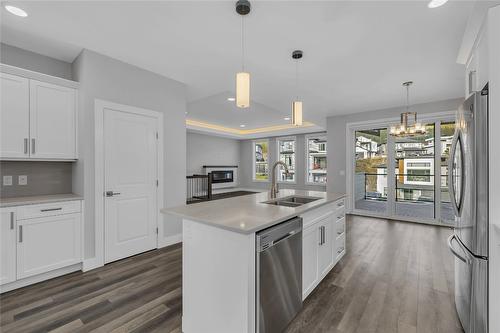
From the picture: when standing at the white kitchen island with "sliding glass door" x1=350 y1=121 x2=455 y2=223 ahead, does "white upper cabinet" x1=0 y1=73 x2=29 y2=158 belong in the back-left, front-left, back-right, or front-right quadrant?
back-left

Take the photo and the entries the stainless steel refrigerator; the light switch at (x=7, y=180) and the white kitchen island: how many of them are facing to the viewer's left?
1

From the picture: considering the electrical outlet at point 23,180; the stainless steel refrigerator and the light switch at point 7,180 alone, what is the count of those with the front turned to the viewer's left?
1

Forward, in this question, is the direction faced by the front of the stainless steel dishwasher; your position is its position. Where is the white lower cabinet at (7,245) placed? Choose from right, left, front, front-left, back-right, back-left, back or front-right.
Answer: back-right

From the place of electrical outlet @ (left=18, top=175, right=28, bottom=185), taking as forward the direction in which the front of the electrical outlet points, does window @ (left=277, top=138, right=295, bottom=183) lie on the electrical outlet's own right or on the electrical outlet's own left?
on the electrical outlet's own left

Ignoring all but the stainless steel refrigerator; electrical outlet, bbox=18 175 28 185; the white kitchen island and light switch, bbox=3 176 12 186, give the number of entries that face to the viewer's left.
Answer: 1

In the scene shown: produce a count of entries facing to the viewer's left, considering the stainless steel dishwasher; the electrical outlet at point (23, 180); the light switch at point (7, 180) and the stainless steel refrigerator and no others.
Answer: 1

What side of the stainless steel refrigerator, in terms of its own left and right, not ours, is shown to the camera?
left

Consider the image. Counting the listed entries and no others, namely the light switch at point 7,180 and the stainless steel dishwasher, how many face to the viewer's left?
0

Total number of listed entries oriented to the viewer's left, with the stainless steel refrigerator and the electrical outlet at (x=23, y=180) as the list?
1
